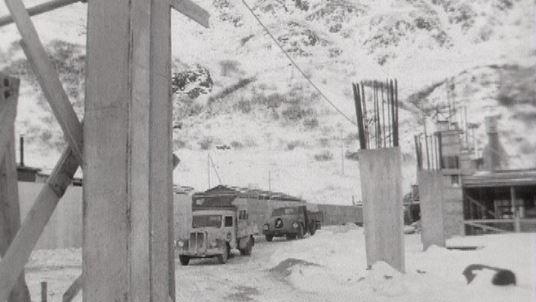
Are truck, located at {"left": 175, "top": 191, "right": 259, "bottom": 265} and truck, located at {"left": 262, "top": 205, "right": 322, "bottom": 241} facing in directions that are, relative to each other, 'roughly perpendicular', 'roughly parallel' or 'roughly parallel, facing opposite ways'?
roughly parallel

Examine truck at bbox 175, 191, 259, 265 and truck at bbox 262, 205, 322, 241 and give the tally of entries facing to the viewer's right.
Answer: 0

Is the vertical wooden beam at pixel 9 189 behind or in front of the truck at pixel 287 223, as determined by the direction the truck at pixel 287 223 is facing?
in front

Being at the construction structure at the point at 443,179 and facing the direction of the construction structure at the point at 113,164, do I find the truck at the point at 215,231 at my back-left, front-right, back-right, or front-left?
front-right

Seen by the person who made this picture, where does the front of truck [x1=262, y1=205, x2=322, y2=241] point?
facing the viewer and to the left of the viewer

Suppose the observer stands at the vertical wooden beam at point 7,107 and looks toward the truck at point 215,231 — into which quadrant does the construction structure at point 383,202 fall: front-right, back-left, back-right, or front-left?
front-right

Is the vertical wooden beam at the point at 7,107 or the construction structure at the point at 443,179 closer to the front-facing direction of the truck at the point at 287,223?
the vertical wooden beam

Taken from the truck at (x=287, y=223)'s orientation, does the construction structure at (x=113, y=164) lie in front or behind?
in front

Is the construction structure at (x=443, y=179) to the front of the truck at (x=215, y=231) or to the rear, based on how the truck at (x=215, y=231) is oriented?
to the rear

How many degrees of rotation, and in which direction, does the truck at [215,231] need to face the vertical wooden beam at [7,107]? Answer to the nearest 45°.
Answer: approximately 45° to its left

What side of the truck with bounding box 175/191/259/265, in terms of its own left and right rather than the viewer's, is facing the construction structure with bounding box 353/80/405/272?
left

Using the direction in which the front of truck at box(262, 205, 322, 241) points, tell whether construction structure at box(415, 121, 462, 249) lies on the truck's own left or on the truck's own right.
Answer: on the truck's own left

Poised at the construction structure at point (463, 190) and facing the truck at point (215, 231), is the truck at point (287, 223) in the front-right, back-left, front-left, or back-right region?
front-right

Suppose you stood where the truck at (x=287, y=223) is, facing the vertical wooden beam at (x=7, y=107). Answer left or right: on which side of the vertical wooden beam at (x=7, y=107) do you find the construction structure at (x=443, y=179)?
left

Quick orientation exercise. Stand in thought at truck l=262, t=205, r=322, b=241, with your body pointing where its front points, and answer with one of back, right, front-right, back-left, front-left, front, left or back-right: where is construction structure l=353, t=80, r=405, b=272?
front-left
